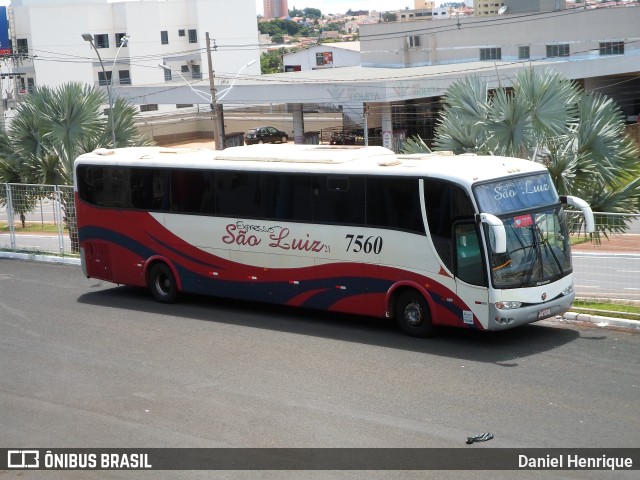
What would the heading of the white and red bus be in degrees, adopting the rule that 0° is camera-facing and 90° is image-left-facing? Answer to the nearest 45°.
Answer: approximately 315°

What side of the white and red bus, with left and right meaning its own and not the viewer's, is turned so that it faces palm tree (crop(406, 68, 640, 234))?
left

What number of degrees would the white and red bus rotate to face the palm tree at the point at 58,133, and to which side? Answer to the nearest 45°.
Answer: approximately 180°

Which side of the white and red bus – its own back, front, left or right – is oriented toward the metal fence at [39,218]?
back
